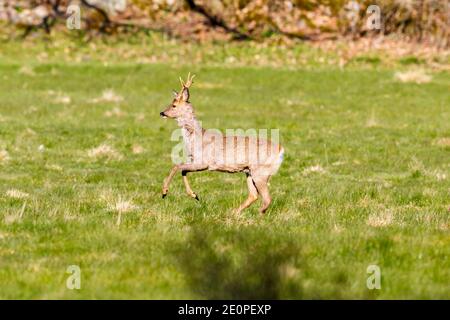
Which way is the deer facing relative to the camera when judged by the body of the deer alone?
to the viewer's left
